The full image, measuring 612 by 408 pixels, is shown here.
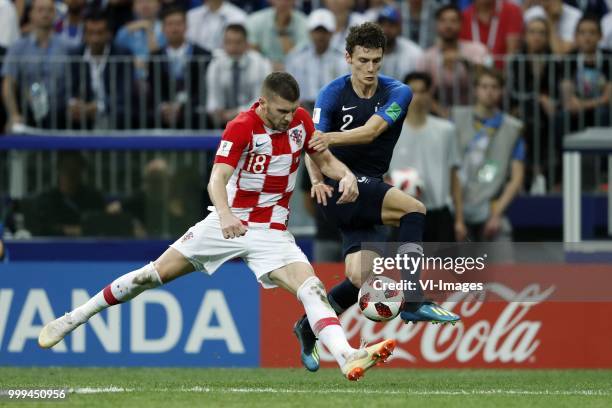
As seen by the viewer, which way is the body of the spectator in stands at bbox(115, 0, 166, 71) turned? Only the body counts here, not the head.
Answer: toward the camera

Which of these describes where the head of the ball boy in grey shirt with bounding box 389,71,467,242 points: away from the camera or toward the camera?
toward the camera

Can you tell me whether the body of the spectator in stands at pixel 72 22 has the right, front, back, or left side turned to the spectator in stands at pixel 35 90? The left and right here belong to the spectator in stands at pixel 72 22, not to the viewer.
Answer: front

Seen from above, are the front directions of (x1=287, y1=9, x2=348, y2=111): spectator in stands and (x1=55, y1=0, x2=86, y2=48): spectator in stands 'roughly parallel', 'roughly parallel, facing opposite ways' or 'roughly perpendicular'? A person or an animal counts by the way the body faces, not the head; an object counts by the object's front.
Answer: roughly parallel

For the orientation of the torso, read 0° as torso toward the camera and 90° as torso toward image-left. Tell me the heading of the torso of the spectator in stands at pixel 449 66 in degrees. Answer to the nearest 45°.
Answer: approximately 0°

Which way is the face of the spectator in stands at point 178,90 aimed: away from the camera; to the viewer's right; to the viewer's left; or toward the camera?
toward the camera

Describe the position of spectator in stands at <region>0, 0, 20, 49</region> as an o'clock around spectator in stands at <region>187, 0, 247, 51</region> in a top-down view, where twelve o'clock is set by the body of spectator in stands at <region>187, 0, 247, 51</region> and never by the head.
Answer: spectator in stands at <region>0, 0, 20, 49</region> is roughly at 3 o'clock from spectator in stands at <region>187, 0, 247, 51</region>.

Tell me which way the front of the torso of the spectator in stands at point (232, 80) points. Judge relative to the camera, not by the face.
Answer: toward the camera

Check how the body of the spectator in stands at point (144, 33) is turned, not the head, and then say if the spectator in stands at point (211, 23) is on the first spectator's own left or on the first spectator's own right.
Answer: on the first spectator's own left

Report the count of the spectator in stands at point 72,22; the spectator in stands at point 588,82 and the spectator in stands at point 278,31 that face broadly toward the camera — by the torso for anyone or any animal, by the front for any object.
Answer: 3

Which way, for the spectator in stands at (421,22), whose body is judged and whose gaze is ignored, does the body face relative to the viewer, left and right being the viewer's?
facing the viewer

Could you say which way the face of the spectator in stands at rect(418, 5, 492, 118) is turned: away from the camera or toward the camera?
toward the camera

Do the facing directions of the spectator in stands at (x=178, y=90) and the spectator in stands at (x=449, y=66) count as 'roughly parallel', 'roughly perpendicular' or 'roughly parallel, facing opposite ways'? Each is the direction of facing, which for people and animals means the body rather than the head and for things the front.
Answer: roughly parallel

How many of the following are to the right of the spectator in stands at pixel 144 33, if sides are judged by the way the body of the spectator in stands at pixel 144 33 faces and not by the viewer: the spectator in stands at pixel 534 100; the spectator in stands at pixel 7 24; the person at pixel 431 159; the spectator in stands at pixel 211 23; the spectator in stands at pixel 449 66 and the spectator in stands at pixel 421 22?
1

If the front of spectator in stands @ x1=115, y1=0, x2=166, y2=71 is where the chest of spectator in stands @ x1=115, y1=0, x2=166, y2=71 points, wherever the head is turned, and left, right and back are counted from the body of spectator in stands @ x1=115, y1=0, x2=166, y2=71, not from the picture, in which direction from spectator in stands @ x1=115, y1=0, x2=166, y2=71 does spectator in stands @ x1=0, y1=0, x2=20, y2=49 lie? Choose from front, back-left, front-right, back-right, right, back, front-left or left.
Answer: right
